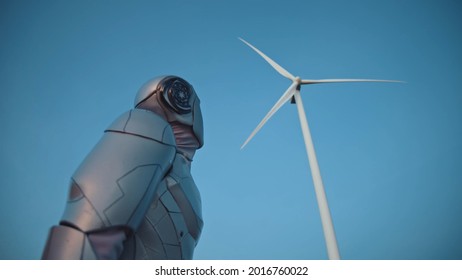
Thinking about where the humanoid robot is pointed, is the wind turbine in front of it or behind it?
in front

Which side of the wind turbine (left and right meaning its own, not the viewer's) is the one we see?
front

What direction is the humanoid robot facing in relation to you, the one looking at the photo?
facing to the right of the viewer
